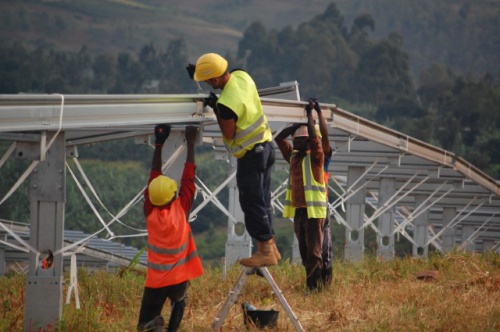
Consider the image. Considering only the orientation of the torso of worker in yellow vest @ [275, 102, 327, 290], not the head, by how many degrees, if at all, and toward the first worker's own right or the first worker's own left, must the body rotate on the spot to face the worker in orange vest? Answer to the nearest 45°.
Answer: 0° — they already face them

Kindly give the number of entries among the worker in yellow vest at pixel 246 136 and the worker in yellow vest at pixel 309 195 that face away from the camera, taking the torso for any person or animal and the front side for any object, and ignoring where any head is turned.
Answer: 0

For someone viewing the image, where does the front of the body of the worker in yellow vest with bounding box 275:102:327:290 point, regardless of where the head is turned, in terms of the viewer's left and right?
facing the viewer and to the left of the viewer

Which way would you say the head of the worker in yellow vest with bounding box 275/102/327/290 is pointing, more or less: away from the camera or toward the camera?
toward the camera

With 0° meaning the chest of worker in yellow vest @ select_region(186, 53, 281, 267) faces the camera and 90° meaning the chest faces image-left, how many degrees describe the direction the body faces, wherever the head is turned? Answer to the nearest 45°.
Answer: approximately 90°

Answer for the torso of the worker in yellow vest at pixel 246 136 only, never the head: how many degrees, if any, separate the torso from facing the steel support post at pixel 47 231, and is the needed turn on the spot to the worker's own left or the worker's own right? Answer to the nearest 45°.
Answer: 0° — they already face it

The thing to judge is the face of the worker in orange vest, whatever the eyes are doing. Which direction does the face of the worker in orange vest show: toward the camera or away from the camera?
away from the camera

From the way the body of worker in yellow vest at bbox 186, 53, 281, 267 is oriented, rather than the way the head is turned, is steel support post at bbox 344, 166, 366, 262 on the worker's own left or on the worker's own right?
on the worker's own right
